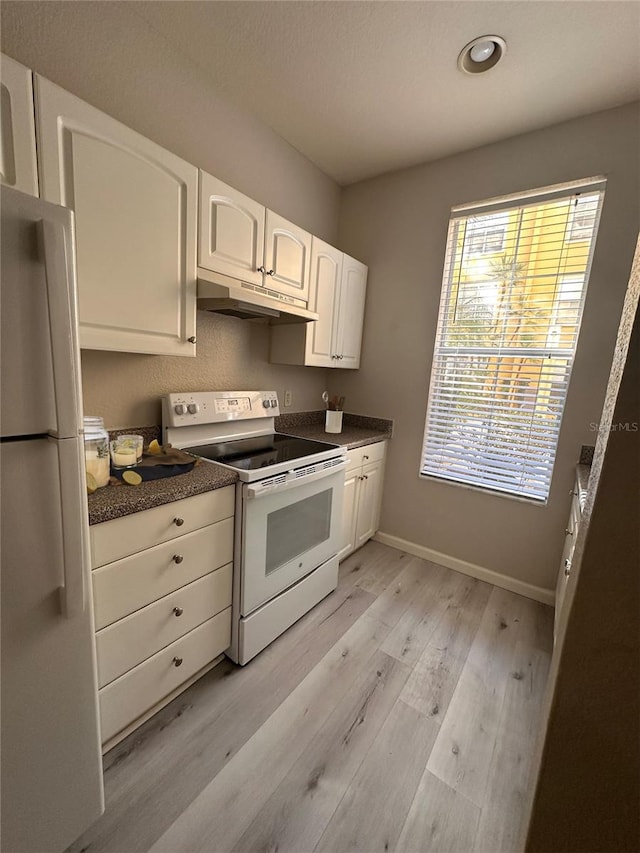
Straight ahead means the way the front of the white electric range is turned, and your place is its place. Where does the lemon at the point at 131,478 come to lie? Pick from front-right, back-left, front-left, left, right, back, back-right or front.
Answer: right

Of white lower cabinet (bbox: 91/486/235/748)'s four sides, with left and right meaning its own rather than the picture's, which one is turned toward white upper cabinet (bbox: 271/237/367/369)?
left

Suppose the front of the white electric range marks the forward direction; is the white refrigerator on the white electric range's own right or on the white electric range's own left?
on the white electric range's own right

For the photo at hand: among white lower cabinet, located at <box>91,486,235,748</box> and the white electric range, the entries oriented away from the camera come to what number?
0

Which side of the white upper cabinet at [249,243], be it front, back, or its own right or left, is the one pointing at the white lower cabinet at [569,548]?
front

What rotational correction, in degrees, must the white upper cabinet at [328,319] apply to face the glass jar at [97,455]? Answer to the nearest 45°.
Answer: approximately 90° to its right

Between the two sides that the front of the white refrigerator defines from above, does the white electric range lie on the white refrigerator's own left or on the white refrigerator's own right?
on the white refrigerator's own left

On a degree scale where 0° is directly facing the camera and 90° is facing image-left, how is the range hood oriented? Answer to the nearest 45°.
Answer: approximately 315°

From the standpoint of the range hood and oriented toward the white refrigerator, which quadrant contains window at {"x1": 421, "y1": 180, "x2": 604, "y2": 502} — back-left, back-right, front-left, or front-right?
back-left
